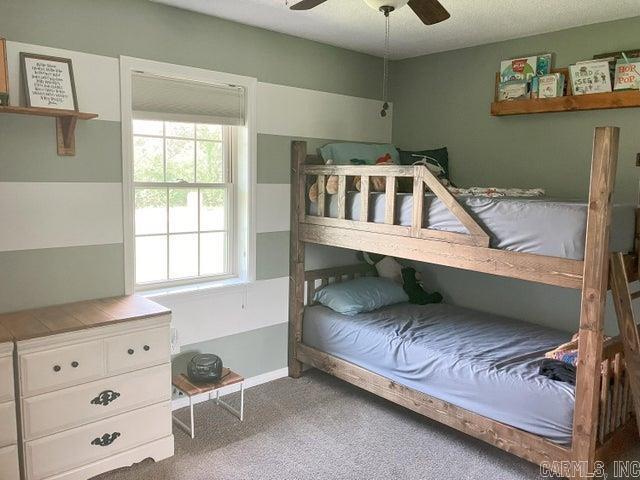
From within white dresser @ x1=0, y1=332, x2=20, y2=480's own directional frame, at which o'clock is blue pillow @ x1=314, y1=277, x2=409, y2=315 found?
The blue pillow is roughly at 10 o'clock from the white dresser.

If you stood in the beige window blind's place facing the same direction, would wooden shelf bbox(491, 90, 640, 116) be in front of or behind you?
in front

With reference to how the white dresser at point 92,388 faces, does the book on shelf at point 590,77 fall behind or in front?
in front

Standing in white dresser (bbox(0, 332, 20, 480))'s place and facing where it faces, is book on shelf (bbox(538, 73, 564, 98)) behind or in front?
in front

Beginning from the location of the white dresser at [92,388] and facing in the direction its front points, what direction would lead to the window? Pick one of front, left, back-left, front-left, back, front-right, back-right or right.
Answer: left

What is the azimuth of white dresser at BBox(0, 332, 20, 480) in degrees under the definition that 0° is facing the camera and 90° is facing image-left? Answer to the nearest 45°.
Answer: approximately 315°

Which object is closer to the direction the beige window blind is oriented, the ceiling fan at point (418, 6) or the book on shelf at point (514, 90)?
the ceiling fan
